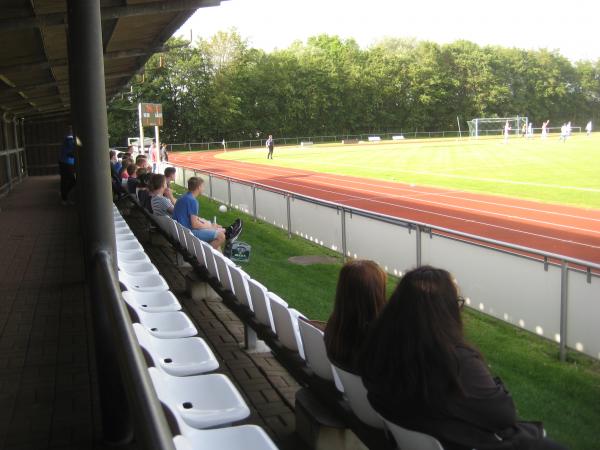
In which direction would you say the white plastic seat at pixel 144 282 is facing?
to the viewer's right

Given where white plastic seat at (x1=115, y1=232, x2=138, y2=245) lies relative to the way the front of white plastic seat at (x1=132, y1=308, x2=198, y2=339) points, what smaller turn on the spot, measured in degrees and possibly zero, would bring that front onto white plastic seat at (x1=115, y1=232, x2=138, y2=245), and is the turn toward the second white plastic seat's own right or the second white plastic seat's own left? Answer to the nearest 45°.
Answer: approximately 90° to the second white plastic seat's own left

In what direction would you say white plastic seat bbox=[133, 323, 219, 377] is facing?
to the viewer's right

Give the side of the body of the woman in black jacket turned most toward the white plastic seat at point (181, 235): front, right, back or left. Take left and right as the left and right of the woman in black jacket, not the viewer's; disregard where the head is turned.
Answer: left

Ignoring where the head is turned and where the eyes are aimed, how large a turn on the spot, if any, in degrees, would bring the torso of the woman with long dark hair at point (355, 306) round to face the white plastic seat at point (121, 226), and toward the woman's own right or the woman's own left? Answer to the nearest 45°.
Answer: approximately 90° to the woman's own left

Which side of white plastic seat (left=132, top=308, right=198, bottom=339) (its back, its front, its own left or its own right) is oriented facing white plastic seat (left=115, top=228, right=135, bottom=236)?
left

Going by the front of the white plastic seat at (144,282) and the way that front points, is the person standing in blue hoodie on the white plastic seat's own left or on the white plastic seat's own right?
on the white plastic seat's own left

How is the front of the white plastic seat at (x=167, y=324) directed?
to the viewer's right

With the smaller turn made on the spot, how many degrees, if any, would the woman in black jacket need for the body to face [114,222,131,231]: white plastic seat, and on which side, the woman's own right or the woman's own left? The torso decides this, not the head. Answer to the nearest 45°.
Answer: approximately 90° to the woman's own left

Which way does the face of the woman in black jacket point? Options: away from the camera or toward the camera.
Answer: away from the camera

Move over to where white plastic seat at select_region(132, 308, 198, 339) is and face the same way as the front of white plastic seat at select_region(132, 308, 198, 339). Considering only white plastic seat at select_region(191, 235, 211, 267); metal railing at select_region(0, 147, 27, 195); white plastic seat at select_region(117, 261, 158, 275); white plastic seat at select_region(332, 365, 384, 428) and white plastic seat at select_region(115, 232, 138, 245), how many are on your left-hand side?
4

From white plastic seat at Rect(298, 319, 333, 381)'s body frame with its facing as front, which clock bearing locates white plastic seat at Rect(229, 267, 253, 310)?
white plastic seat at Rect(229, 267, 253, 310) is roughly at 10 o'clock from white plastic seat at Rect(298, 319, 333, 381).

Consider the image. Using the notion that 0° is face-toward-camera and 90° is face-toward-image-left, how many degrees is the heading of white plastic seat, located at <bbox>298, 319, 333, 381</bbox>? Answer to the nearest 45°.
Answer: approximately 225°

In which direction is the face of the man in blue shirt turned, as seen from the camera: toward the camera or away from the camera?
away from the camera

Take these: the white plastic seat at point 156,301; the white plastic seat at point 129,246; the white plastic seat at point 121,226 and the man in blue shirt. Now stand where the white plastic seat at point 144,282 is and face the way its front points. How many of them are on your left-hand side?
3
